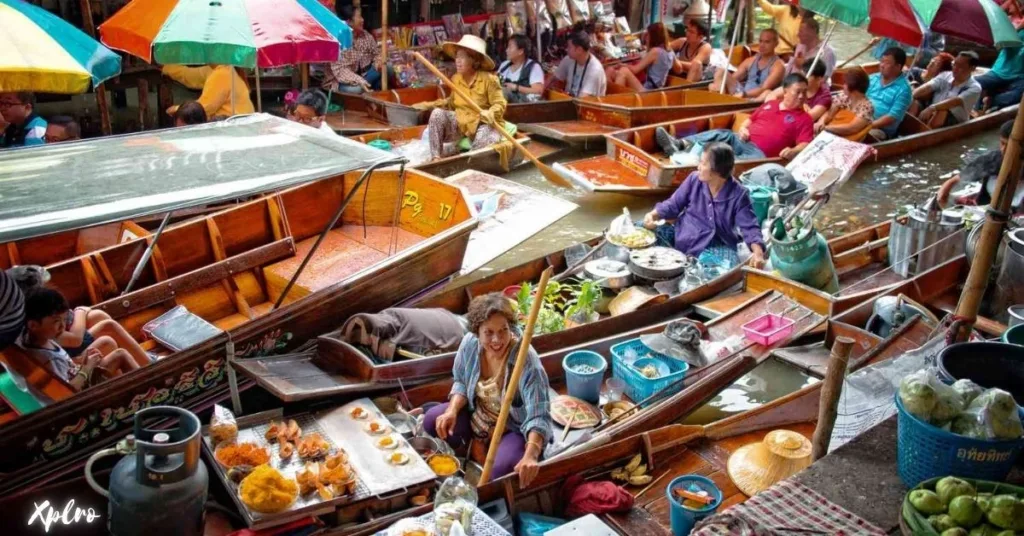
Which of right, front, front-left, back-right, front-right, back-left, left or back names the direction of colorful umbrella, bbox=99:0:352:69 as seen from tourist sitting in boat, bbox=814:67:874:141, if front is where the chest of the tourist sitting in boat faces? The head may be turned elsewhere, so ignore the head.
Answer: front

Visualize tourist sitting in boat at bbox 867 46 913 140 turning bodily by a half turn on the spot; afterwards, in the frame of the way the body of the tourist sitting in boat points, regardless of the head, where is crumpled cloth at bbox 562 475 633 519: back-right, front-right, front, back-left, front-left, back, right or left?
back-right

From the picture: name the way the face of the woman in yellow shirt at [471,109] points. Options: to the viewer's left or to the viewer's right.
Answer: to the viewer's left

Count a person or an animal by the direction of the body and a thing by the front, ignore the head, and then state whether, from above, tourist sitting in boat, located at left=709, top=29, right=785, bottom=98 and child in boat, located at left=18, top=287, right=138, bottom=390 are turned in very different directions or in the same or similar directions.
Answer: very different directions

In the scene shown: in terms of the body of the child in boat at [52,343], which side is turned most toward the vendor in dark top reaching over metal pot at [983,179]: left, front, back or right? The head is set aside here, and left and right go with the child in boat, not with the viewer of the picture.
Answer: front

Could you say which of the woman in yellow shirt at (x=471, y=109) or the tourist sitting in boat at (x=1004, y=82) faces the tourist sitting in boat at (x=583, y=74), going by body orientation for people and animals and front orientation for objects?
the tourist sitting in boat at (x=1004, y=82)

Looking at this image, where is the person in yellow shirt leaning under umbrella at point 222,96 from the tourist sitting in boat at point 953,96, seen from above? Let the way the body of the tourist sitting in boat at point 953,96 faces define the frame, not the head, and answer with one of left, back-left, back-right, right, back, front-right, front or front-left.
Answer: front

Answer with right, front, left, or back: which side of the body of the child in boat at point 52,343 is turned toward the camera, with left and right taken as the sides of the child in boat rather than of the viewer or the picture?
right

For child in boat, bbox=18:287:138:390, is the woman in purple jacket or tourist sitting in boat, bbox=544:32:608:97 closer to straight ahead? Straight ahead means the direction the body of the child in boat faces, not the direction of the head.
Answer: the woman in purple jacket

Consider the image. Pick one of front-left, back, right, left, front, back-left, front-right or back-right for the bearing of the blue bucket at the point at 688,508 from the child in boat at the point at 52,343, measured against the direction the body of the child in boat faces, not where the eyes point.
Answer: front-right

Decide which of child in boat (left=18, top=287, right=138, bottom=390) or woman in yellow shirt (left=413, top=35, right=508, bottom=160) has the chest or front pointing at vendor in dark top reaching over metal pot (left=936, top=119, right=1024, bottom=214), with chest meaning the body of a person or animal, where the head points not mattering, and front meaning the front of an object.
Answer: the child in boat
